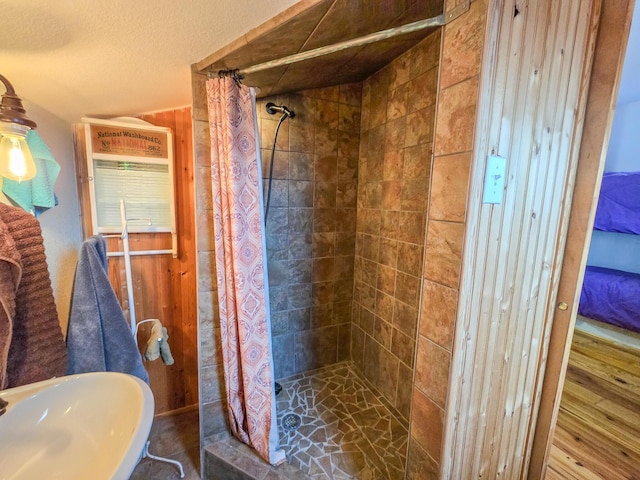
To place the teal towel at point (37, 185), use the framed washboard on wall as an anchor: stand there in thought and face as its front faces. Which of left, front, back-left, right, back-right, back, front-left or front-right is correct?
front-right

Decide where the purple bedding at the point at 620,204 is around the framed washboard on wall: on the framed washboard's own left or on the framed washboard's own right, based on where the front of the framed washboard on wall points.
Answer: on the framed washboard's own left

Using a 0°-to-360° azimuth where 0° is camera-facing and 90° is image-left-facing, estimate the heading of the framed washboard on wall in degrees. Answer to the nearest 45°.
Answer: approximately 0°

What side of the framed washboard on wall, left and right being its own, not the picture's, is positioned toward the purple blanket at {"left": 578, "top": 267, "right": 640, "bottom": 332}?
left

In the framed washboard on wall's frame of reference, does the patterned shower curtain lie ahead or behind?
ahead

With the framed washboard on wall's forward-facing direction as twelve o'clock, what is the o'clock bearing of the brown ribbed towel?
The brown ribbed towel is roughly at 1 o'clock from the framed washboard on wall.

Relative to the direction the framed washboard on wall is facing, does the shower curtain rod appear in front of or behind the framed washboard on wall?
in front
